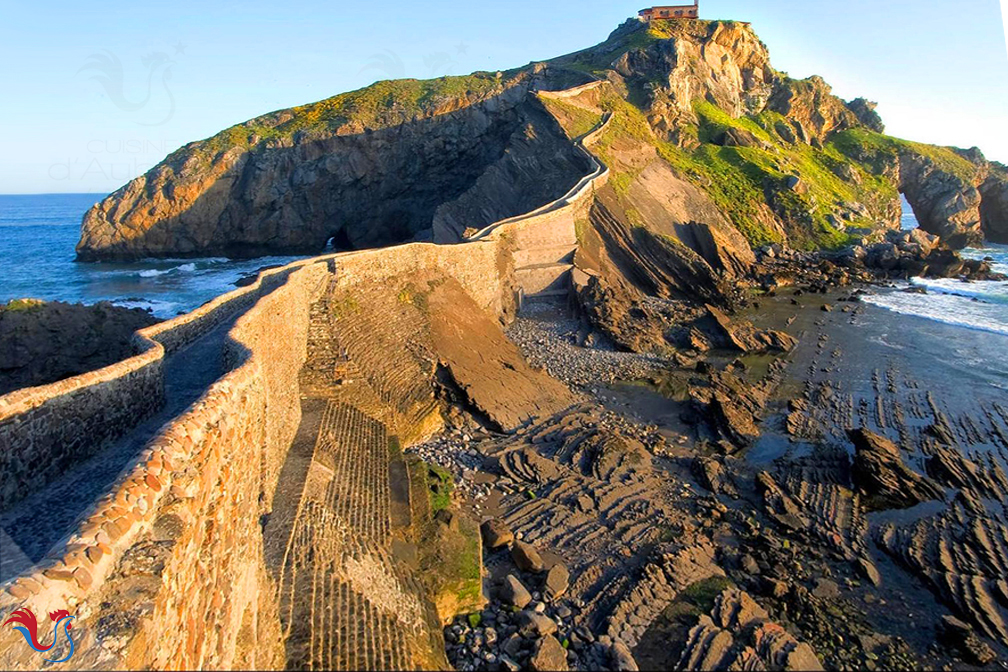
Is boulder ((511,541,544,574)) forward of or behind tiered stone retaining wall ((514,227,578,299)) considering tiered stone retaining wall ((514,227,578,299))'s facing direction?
forward

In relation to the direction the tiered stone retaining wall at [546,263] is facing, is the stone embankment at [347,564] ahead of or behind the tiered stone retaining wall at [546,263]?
ahead

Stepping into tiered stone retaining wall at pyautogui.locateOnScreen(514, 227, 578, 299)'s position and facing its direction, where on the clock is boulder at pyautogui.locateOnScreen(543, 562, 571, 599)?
The boulder is roughly at 12 o'clock from the tiered stone retaining wall.

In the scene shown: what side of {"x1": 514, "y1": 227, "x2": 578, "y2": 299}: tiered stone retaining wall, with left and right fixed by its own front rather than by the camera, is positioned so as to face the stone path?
front

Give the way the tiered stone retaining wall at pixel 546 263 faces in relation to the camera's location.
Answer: facing the viewer

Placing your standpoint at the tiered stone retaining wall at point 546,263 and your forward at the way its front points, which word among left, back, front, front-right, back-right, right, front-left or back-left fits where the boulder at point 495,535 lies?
front

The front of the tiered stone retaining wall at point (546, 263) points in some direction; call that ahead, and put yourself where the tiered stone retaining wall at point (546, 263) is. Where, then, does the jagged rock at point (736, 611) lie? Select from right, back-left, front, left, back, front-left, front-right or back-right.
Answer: front

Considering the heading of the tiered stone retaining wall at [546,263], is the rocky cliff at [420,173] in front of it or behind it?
behind

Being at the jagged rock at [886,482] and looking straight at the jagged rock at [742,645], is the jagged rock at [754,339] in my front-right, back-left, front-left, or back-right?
back-right

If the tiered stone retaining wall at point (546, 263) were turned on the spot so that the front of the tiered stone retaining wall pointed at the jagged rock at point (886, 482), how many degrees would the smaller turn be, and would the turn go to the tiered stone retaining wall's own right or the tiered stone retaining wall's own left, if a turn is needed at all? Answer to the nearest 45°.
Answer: approximately 45° to the tiered stone retaining wall's own left

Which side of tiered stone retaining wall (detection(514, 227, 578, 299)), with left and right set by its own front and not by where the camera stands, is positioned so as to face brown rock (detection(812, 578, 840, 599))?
front

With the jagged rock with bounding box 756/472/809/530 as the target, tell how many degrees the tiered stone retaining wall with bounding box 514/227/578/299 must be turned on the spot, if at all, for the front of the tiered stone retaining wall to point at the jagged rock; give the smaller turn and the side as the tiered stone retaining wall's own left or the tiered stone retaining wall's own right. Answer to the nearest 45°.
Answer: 0° — it already faces it

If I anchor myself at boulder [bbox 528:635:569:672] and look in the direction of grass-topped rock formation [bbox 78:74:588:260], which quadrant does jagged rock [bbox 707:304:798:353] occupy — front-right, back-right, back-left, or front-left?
front-right

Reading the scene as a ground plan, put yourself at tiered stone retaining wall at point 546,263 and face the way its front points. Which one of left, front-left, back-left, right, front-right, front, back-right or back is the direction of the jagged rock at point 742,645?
front
